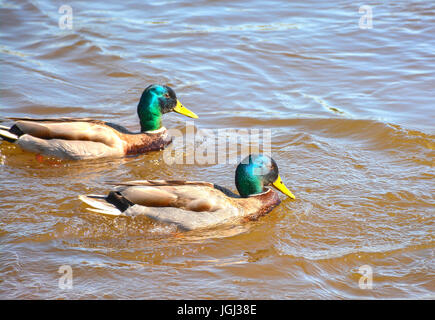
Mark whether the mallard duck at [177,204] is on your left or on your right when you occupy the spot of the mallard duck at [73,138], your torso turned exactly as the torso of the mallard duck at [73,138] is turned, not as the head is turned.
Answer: on your right

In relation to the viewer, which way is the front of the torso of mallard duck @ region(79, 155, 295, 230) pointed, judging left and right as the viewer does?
facing to the right of the viewer

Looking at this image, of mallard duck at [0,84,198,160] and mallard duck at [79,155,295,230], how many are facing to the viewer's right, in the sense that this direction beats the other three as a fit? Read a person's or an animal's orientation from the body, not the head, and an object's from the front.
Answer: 2

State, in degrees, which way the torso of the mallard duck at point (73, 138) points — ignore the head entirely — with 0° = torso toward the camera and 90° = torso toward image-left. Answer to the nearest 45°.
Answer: approximately 270°

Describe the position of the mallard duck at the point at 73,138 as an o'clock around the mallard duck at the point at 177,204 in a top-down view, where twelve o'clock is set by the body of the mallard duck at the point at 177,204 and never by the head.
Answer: the mallard duck at the point at 73,138 is roughly at 8 o'clock from the mallard duck at the point at 177,204.
